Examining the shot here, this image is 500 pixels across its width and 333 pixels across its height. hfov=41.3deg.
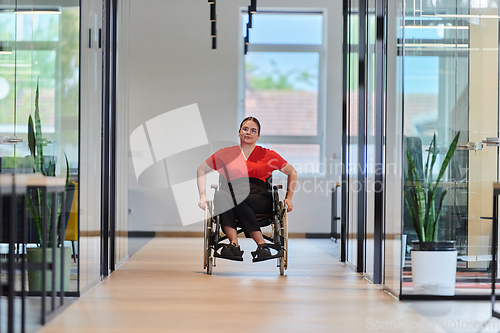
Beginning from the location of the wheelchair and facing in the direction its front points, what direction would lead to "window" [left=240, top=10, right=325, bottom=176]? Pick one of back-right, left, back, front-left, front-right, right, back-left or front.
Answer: back

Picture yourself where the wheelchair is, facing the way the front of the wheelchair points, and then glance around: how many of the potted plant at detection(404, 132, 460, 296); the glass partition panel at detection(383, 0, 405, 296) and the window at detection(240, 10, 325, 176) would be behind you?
1

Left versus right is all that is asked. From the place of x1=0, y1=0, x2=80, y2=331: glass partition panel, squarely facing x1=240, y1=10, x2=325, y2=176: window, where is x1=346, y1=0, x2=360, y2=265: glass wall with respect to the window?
right

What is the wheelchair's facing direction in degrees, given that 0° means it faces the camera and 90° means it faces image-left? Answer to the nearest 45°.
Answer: approximately 0°

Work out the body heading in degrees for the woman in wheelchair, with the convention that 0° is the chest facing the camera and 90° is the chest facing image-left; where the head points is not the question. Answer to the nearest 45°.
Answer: approximately 0°

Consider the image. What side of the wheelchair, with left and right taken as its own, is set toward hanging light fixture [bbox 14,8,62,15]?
right

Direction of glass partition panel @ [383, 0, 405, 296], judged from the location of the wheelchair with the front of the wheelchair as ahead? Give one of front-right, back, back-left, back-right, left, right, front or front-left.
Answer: front-left

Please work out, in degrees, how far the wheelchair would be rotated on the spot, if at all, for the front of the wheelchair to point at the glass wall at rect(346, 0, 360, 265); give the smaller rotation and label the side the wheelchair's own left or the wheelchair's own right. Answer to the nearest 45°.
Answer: approximately 135° to the wheelchair's own left

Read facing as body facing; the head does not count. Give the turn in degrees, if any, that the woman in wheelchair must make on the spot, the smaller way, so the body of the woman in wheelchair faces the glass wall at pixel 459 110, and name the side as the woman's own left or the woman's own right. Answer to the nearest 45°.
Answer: approximately 45° to the woman's own left
